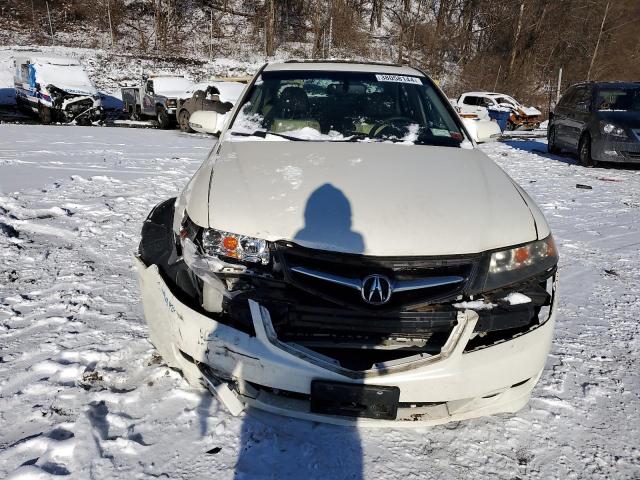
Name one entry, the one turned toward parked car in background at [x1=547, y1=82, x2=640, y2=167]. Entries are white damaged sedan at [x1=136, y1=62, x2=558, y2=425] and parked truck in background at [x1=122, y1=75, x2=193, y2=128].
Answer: parked truck in background at [x1=122, y1=75, x2=193, y2=128]

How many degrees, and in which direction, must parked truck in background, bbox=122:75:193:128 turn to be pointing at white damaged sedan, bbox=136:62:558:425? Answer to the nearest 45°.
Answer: approximately 45° to its right

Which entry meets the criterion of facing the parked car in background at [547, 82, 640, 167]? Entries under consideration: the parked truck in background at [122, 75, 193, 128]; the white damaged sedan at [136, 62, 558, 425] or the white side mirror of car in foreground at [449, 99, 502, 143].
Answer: the parked truck in background at [122, 75, 193, 128]

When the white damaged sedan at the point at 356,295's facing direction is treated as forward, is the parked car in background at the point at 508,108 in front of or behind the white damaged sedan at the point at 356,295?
behind

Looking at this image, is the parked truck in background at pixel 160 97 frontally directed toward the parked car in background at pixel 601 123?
yes

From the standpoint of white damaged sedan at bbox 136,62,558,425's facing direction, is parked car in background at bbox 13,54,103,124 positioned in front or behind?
behind

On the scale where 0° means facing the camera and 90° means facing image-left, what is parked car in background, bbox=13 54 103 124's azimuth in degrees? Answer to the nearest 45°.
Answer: approximately 315°
